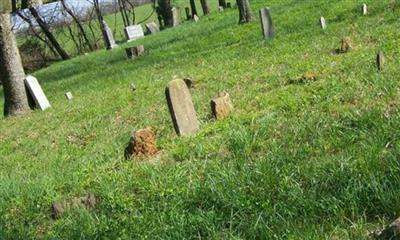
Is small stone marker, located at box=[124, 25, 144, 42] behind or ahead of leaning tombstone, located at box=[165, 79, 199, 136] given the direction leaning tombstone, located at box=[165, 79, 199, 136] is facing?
behind

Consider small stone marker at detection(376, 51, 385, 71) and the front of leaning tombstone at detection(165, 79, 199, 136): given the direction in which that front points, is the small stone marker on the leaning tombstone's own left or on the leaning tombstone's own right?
on the leaning tombstone's own left

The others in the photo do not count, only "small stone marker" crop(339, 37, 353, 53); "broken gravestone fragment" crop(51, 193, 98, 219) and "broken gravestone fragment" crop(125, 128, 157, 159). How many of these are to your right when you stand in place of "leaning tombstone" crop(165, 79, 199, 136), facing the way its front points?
2

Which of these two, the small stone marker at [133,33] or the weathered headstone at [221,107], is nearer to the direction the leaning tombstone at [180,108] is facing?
the weathered headstone

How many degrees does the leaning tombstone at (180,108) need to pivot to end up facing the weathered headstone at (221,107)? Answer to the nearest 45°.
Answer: approximately 90° to its left

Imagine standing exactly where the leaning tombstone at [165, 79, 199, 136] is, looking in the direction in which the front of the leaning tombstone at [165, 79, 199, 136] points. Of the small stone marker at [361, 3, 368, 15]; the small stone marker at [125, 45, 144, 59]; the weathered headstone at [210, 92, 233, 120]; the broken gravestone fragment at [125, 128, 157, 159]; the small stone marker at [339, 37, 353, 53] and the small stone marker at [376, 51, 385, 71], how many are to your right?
1

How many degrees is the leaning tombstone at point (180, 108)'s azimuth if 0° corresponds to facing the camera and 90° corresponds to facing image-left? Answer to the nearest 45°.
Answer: approximately 315°

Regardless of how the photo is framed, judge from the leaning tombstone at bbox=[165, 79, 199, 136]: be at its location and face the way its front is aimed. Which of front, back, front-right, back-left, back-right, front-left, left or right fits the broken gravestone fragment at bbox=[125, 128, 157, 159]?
right

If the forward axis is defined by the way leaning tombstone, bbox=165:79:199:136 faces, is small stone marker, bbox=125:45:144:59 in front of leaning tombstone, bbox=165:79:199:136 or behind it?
behind

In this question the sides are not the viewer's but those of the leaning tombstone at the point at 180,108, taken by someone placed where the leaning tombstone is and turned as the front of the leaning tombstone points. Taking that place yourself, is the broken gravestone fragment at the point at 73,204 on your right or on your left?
on your right

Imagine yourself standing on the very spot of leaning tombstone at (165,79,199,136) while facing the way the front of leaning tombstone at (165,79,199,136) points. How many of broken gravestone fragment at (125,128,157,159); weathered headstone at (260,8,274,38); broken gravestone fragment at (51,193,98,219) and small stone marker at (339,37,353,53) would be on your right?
2
